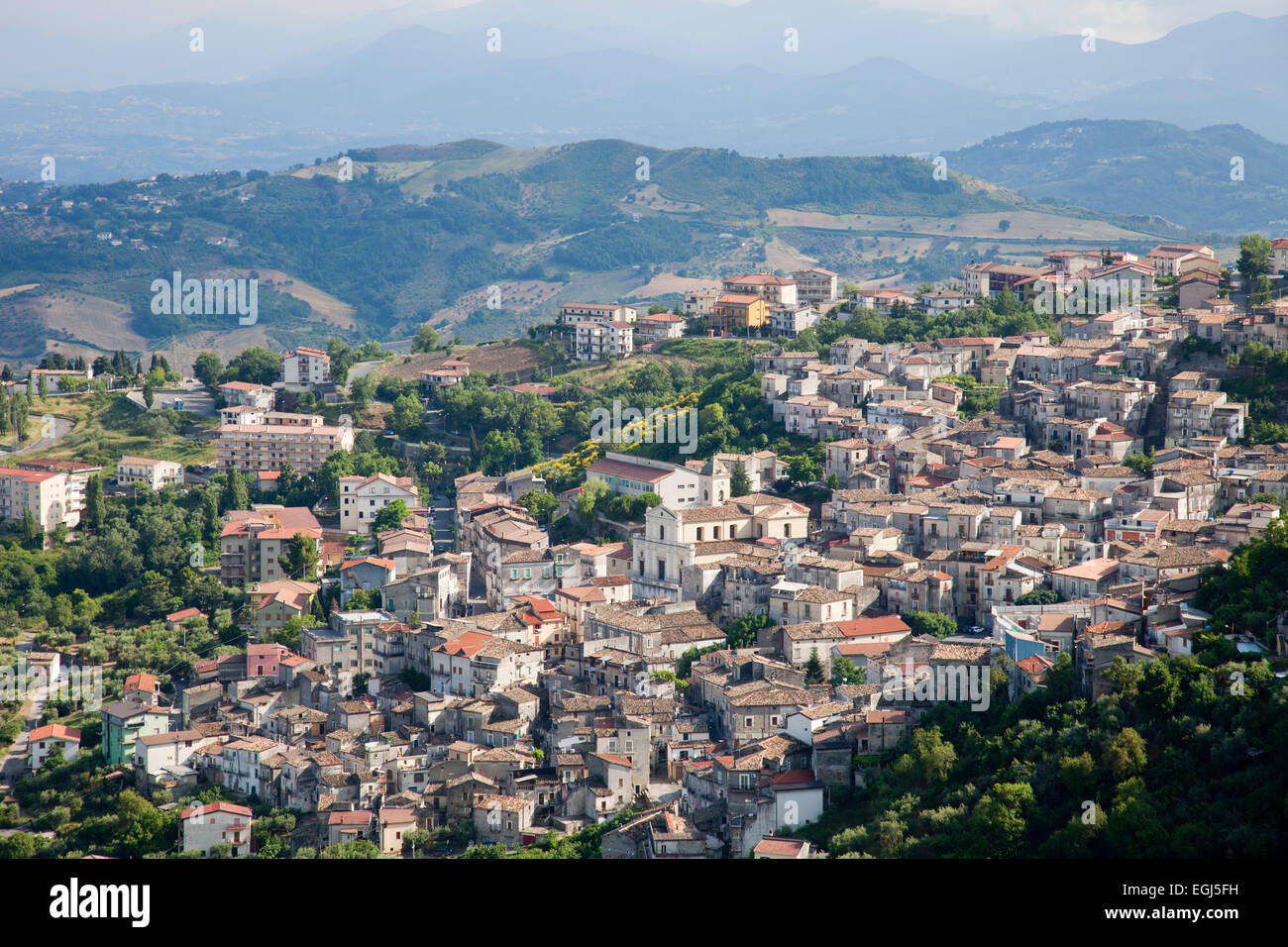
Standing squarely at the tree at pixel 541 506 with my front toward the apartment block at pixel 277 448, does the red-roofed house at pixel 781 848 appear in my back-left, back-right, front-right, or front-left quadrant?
back-left

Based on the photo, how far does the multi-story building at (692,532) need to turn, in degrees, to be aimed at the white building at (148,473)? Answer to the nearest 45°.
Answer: approximately 90° to its right

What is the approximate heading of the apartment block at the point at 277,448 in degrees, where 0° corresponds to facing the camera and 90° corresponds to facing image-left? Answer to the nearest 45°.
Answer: approximately 0°

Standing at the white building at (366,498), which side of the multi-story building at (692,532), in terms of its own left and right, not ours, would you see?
right

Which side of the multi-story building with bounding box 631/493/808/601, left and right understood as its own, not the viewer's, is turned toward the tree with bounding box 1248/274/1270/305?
back

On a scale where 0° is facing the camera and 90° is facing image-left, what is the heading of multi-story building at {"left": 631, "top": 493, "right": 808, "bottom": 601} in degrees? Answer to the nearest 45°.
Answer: approximately 45°

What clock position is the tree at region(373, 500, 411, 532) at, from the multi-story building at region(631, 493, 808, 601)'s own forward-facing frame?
The tree is roughly at 3 o'clock from the multi-story building.
